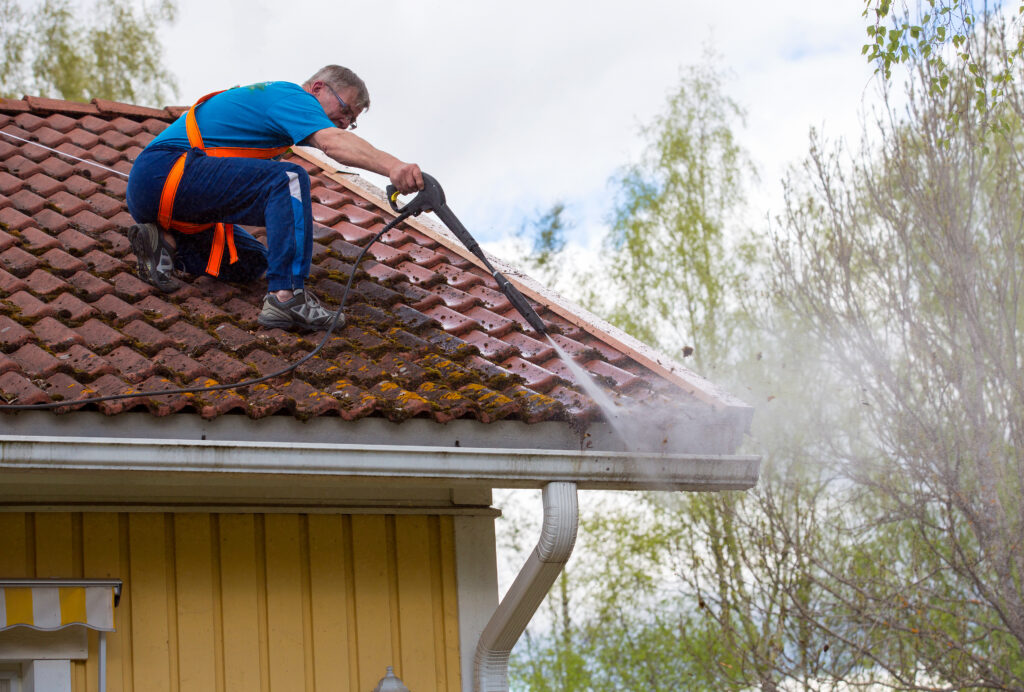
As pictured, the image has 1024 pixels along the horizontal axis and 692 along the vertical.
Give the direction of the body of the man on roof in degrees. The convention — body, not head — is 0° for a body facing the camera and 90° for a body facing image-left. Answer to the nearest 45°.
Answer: approximately 270°

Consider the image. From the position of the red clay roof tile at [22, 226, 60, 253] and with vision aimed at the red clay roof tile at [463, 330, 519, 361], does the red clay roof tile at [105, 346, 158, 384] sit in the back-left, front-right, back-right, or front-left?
front-right

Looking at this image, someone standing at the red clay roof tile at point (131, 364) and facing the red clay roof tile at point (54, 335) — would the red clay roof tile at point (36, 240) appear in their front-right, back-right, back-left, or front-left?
front-right
